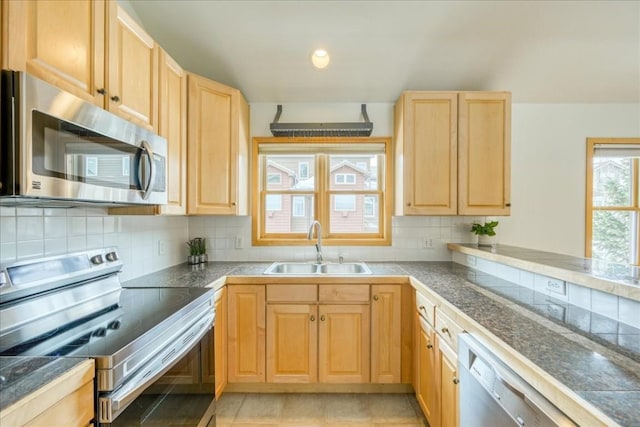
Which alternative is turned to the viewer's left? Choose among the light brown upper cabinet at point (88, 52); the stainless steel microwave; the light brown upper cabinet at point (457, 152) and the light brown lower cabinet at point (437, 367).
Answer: the light brown lower cabinet

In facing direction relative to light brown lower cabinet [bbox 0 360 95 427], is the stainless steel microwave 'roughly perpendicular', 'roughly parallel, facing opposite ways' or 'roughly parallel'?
roughly parallel

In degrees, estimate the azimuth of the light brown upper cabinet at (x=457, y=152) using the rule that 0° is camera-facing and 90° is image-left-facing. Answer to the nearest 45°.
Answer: approximately 0°

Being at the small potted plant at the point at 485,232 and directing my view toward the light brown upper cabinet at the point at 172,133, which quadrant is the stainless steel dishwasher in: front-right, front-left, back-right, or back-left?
front-left

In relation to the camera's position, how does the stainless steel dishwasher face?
facing the viewer and to the left of the viewer

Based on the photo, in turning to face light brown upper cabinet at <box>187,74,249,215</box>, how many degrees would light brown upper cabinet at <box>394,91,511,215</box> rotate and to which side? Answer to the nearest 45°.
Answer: approximately 45° to its right

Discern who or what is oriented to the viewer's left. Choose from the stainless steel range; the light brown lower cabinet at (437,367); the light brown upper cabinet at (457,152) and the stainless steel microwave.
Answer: the light brown lower cabinet

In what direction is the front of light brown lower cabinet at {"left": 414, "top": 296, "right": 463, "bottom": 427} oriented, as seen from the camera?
facing to the left of the viewer

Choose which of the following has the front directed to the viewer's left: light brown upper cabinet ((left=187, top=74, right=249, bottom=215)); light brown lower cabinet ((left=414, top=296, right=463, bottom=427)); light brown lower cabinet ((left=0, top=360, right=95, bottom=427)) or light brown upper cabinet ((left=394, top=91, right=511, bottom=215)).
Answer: light brown lower cabinet ((left=414, top=296, right=463, bottom=427))

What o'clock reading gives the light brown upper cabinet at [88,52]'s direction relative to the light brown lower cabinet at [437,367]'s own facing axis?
The light brown upper cabinet is roughly at 11 o'clock from the light brown lower cabinet.

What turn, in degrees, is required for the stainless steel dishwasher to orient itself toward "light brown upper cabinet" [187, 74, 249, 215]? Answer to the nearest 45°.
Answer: approximately 45° to its right

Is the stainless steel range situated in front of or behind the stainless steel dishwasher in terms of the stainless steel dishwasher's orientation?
in front

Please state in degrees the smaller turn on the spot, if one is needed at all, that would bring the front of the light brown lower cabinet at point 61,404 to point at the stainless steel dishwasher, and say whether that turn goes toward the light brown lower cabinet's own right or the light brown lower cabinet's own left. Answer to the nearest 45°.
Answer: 0° — it already faces it

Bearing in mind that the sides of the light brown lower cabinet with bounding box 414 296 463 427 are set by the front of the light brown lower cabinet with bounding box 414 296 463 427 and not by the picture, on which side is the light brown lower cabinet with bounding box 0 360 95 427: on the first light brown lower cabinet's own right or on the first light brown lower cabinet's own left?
on the first light brown lower cabinet's own left

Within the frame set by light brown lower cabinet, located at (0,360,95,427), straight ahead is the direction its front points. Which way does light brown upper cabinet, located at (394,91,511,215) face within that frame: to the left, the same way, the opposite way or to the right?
to the right

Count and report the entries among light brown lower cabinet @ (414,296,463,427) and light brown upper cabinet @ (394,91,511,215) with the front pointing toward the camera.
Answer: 1

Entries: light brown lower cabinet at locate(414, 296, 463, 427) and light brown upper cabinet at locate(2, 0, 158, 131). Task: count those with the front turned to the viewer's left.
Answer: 1

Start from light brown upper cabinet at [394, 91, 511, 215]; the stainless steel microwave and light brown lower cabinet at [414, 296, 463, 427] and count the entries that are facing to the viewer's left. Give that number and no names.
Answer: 1
